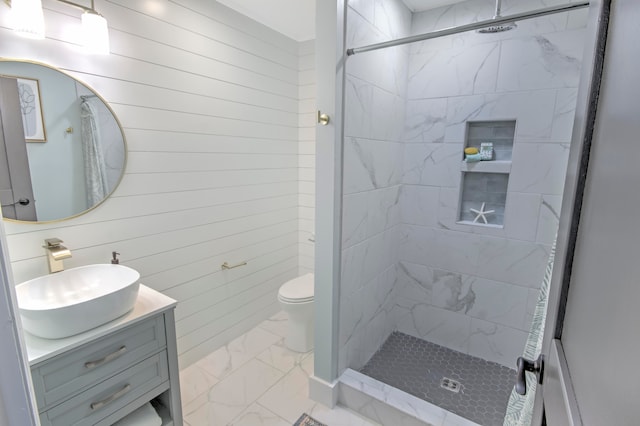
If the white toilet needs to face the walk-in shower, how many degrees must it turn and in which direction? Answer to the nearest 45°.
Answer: approximately 135° to its left

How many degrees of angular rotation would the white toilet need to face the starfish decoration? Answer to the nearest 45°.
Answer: approximately 135° to its left

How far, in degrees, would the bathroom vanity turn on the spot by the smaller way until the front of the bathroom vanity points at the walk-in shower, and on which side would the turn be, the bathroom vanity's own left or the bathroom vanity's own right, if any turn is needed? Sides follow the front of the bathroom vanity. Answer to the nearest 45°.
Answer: approximately 45° to the bathroom vanity's own left

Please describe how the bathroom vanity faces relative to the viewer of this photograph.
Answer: facing the viewer and to the right of the viewer

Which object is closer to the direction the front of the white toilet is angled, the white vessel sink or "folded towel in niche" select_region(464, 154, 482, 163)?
the white vessel sink

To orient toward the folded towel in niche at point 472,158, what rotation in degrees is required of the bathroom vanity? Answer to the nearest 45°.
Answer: approximately 45° to its left

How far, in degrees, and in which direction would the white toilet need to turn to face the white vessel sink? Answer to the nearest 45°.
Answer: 0° — it already faces it

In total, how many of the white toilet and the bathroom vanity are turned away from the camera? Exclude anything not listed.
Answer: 0

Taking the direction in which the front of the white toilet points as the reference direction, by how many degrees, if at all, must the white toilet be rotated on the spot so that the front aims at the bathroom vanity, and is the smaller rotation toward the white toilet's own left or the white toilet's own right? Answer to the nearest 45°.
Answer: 0° — it already faces it

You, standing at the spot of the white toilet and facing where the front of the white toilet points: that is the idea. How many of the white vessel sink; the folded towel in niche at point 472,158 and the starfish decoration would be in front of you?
1
